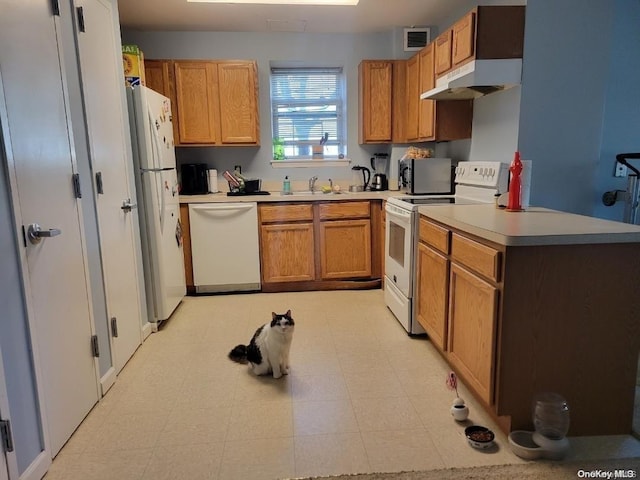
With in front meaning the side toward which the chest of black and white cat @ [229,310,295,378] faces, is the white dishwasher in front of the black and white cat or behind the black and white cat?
behind

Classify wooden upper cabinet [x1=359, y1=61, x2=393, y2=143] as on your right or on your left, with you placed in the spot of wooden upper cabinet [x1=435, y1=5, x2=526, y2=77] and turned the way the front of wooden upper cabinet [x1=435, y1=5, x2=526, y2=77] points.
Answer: on your right

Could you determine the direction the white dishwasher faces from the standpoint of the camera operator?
facing the viewer

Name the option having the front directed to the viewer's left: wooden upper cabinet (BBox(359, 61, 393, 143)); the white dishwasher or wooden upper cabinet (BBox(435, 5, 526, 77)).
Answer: wooden upper cabinet (BBox(435, 5, 526, 77))

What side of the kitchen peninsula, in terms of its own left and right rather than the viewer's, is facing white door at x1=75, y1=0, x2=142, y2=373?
front

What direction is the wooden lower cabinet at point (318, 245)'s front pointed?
toward the camera

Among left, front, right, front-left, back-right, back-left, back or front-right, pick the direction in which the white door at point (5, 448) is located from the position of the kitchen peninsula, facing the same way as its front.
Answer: front-left

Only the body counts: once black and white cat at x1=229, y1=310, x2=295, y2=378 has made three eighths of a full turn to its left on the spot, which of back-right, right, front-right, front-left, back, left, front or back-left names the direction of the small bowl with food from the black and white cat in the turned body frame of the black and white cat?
back-right

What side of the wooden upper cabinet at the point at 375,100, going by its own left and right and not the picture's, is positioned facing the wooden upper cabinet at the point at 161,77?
right

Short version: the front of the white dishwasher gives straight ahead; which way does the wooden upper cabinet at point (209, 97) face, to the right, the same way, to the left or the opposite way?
the same way

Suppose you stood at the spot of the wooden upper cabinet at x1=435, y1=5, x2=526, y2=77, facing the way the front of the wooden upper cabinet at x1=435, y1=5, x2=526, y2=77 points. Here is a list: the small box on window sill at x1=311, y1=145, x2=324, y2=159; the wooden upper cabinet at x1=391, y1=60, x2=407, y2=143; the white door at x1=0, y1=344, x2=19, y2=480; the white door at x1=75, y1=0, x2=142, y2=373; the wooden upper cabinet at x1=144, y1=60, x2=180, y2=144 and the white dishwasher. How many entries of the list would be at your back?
0

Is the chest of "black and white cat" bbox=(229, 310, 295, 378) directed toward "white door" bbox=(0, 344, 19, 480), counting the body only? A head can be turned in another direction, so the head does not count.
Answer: no

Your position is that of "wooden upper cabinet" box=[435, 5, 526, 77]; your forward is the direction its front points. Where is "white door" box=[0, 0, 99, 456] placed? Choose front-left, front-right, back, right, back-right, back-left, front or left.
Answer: front-left

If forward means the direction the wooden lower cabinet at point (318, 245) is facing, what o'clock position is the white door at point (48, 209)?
The white door is roughly at 1 o'clock from the wooden lower cabinet.
